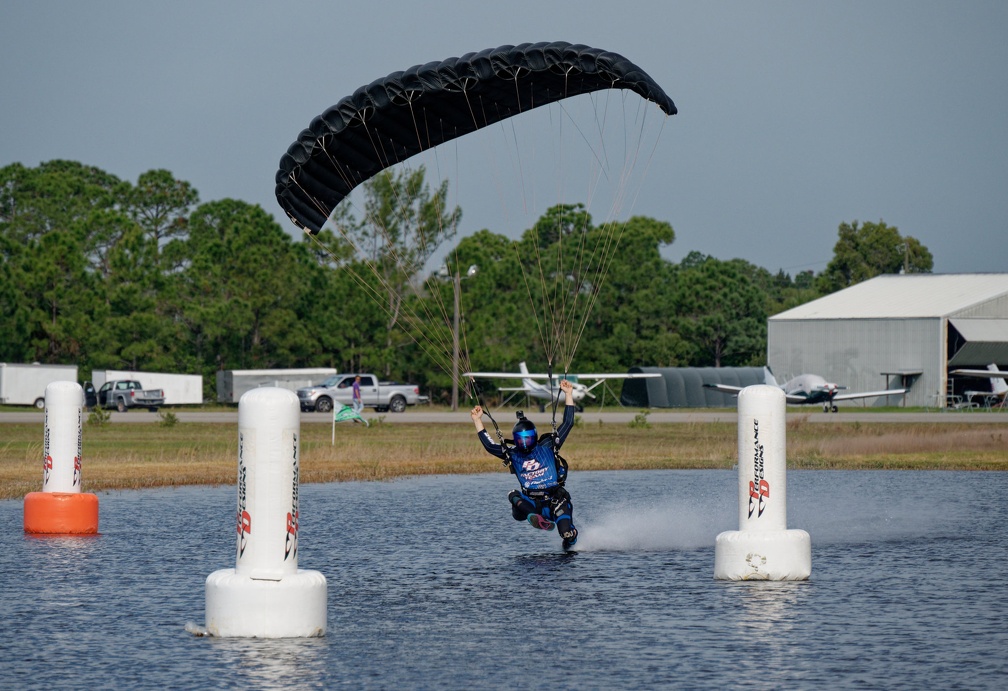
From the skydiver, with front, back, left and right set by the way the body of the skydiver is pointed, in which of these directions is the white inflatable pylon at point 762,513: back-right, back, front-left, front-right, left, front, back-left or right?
front-left

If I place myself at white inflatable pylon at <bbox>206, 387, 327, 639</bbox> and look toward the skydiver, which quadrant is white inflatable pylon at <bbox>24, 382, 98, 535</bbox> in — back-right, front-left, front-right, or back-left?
front-left

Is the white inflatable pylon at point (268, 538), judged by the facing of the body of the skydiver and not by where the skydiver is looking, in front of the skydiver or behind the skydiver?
in front

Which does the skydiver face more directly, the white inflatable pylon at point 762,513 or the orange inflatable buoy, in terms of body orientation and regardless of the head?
the white inflatable pylon

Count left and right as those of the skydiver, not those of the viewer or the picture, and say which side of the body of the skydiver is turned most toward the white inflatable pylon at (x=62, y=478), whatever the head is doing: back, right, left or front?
right

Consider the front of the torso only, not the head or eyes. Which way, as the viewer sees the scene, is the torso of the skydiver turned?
toward the camera
